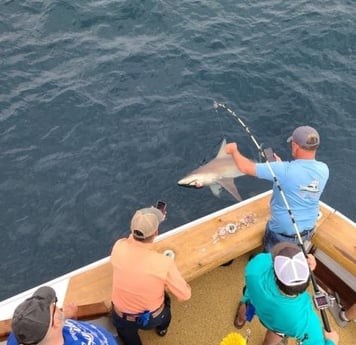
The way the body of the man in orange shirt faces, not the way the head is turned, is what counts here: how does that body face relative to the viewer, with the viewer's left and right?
facing away from the viewer and to the right of the viewer

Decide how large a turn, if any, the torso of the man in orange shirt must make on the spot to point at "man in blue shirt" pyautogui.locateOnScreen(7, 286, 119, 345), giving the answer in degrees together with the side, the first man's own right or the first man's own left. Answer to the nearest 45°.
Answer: approximately 180°

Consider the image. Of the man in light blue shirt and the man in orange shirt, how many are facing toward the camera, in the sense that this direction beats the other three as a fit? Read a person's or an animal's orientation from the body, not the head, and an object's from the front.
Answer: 0

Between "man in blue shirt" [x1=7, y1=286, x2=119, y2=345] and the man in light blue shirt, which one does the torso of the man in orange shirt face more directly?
the man in light blue shirt

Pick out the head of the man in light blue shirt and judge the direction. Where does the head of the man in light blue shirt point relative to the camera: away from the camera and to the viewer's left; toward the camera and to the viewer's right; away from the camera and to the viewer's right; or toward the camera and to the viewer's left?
away from the camera and to the viewer's left

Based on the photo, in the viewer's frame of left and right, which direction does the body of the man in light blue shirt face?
facing away from the viewer and to the left of the viewer

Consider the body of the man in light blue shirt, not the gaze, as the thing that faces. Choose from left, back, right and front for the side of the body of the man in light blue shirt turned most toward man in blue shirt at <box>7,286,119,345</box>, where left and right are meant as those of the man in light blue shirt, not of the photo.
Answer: left

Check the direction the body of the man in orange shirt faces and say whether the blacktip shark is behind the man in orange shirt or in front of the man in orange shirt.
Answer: in front

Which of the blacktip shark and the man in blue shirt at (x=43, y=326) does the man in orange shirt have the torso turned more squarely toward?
the blacktip shark

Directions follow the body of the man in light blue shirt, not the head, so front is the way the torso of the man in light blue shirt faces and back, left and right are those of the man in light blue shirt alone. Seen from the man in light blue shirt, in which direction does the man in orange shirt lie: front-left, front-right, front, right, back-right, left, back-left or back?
left
